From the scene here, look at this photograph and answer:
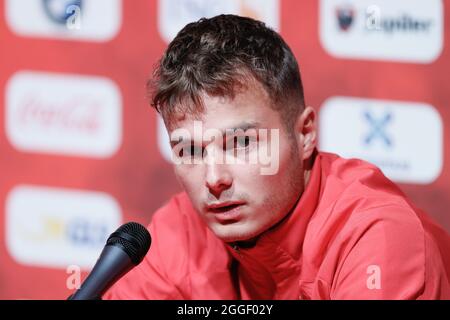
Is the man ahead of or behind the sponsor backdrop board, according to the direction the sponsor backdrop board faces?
ahead

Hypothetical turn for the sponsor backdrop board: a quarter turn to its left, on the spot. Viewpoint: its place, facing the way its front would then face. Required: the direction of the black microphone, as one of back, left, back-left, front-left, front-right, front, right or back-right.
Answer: right

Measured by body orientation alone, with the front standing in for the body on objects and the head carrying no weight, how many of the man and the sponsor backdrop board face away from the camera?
0

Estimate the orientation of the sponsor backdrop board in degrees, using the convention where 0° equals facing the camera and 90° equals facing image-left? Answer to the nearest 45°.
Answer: approximately 0°

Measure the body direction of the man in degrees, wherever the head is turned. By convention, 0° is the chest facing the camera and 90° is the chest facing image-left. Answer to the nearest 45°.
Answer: approximately 45°
